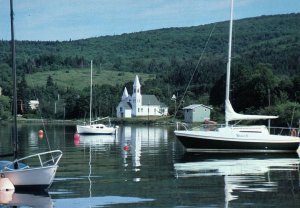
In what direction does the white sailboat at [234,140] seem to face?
to the viewer's left
